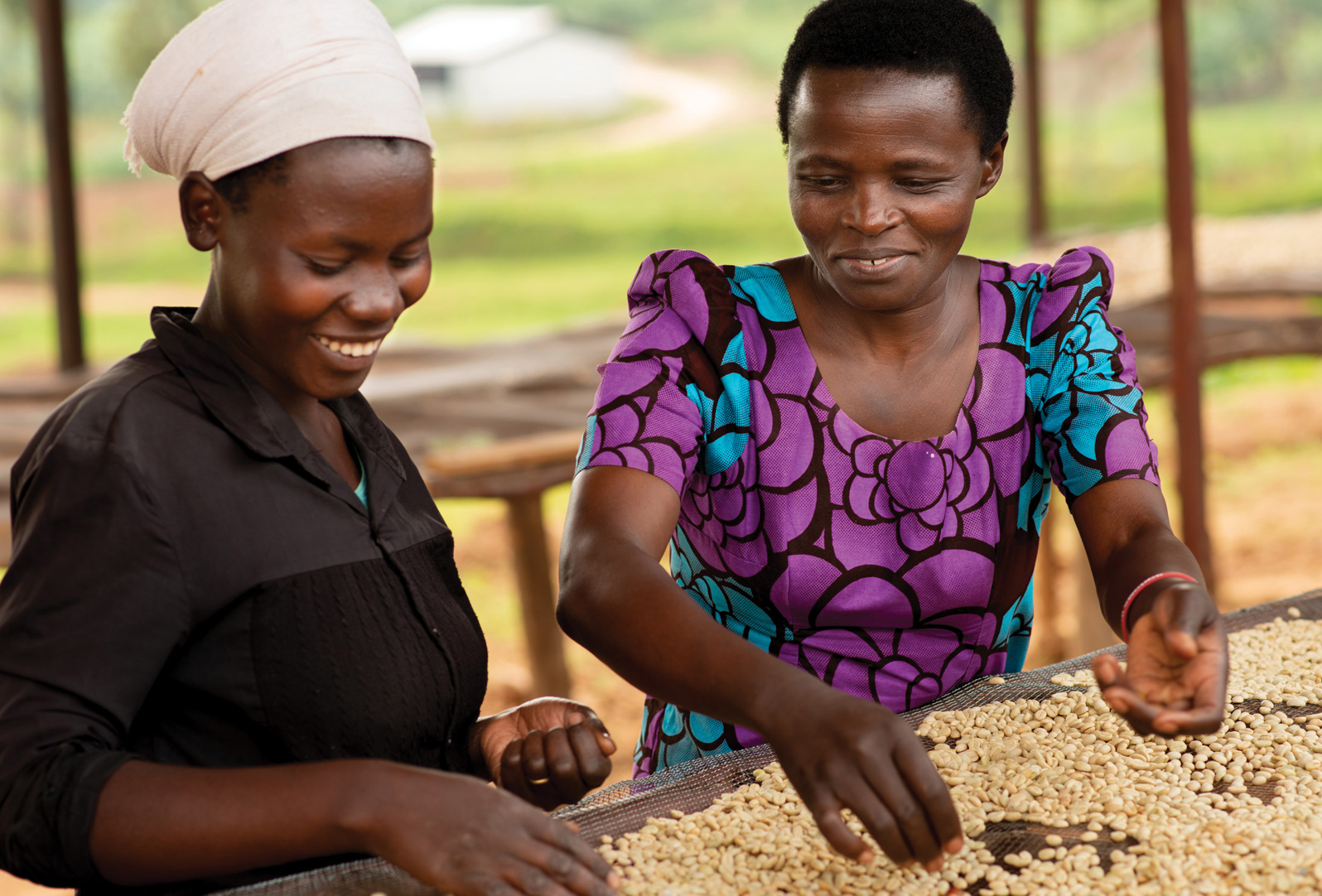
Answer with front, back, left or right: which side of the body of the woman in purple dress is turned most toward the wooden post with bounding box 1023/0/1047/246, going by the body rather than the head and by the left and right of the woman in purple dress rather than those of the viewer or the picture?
back

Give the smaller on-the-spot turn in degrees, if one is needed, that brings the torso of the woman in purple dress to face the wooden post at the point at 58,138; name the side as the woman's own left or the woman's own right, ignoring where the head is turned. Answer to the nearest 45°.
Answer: approximately 135° to the woman's own right

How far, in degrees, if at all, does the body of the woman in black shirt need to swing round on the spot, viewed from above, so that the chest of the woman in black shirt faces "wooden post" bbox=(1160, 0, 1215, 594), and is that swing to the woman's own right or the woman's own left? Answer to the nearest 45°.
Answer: approximately 90° to the woman's own left

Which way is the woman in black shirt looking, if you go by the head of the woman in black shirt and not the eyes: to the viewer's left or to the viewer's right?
to the viewer's right

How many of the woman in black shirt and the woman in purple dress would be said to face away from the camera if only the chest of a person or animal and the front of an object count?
0

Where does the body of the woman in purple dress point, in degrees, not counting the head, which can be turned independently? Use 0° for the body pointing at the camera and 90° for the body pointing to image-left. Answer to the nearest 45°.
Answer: approximately 0°

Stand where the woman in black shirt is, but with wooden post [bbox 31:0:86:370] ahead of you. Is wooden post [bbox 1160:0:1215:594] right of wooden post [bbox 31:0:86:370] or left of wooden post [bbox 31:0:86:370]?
right

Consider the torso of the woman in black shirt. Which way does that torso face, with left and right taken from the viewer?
facing the viewer and to the right of the viewer
